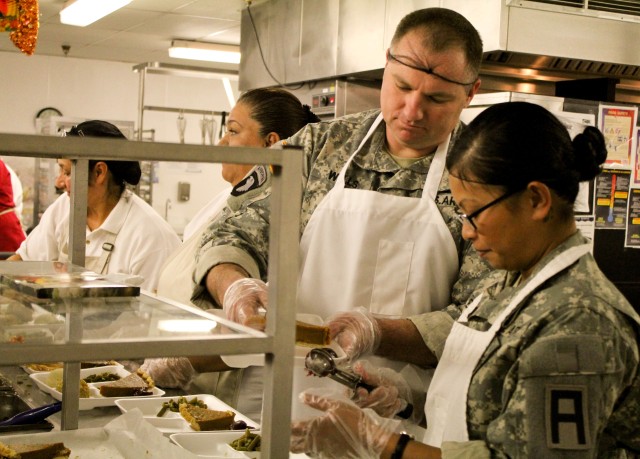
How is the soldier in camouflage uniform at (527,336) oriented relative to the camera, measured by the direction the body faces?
to the viewer's left

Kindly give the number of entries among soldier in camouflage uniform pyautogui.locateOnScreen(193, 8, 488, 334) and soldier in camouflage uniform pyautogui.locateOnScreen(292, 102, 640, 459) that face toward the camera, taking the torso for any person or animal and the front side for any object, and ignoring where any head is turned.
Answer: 1

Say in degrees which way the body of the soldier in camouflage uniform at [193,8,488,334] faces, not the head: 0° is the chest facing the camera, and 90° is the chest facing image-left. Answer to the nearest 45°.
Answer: approximately 0°

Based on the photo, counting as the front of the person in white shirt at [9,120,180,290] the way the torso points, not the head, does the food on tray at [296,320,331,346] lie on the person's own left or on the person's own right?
on the person's own left

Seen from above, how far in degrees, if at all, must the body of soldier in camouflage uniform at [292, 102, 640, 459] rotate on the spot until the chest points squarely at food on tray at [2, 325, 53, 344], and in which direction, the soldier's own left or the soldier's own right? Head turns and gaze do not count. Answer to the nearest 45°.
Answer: approximately 45° to the soldier's own left

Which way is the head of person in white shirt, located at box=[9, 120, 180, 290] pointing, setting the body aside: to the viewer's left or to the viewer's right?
to the viewer's left
